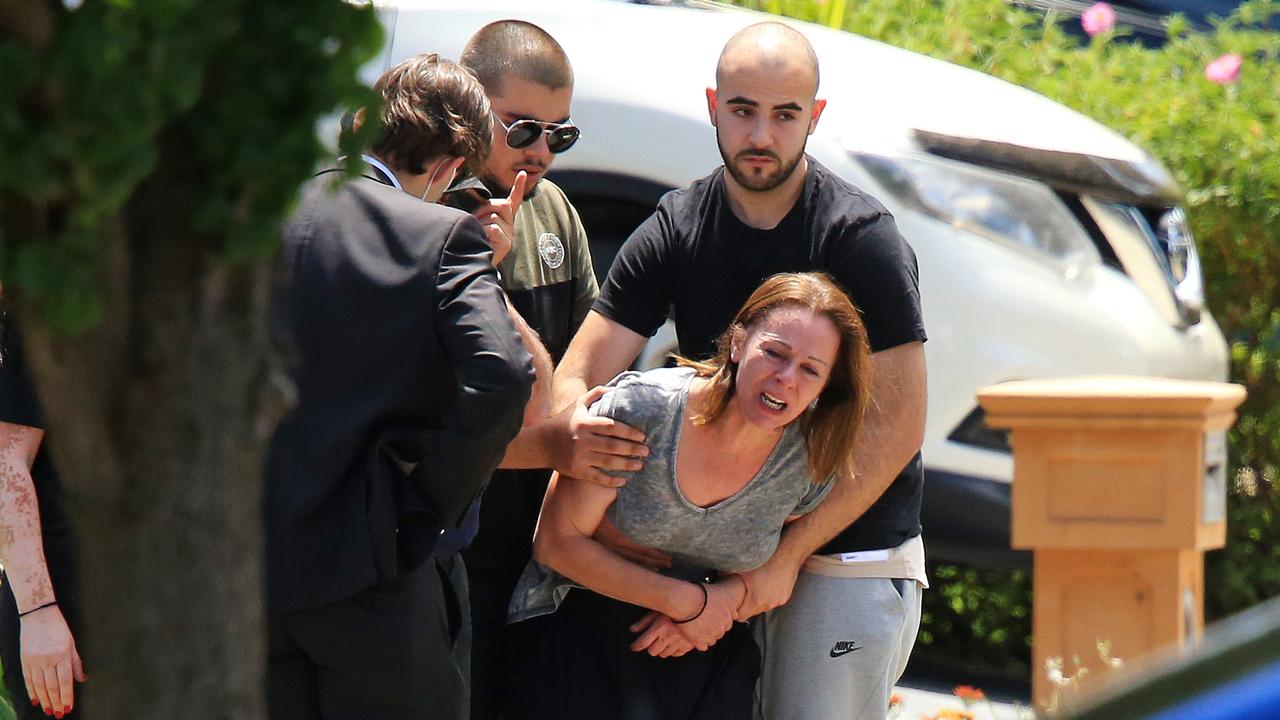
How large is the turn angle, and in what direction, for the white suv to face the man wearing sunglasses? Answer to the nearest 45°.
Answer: approximately 90° to its right

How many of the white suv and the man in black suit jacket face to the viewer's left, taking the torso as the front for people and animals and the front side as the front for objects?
0

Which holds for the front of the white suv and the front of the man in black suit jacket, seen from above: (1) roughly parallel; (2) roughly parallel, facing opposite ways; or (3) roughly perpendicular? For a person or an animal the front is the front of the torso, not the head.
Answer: roughly perpendicular

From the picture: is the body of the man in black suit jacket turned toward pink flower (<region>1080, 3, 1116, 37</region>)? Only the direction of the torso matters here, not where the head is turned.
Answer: yes

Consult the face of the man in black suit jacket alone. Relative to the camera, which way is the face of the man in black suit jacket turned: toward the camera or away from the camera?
away from the camera

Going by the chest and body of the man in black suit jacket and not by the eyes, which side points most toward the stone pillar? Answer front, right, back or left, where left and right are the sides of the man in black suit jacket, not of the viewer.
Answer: front

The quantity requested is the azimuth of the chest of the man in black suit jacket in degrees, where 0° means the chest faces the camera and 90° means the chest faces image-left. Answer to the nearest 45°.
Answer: approximately 225°

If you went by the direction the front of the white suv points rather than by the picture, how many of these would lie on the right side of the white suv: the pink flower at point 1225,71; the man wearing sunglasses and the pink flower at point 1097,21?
1

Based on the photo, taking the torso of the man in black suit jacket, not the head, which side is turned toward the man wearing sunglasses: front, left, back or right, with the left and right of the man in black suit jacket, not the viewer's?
front

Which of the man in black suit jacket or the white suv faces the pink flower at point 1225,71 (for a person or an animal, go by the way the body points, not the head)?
the man in black suit jacket

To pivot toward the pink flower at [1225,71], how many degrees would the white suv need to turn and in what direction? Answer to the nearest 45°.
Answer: approximately 90° to its left

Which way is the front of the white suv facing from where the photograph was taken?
facing the viewer and to the right of the viewer

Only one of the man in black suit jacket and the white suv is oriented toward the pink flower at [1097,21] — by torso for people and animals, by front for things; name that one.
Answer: the man in black suit jacket
